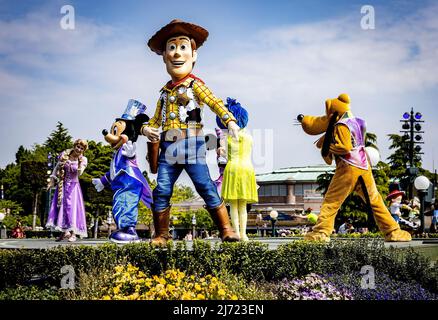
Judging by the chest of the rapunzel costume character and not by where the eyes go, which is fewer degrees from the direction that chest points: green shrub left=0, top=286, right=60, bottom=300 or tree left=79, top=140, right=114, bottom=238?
the green shrub

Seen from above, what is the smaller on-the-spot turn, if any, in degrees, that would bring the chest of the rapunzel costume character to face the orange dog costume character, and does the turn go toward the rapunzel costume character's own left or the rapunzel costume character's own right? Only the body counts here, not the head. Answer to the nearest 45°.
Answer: approximately 45° to the rapunzel costume character's own left

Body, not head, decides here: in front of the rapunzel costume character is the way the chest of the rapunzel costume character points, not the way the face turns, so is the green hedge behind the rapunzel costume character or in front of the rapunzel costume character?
in front

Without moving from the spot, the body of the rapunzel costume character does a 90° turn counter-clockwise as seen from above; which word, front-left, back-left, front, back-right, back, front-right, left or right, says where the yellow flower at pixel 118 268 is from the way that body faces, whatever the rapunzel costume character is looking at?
right

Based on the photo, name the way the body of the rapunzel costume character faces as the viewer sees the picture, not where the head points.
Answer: toward the camera

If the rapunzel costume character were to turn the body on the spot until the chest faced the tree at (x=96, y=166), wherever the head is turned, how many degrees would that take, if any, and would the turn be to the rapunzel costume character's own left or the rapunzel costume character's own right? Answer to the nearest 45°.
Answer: approximately 180°

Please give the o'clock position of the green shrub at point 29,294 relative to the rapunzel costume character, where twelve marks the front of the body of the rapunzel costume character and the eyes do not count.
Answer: The green shrub is roughly at 12 o'clock from the rapunzel costume character.

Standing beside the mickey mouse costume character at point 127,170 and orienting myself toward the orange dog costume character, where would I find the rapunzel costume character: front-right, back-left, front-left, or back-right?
back-left
